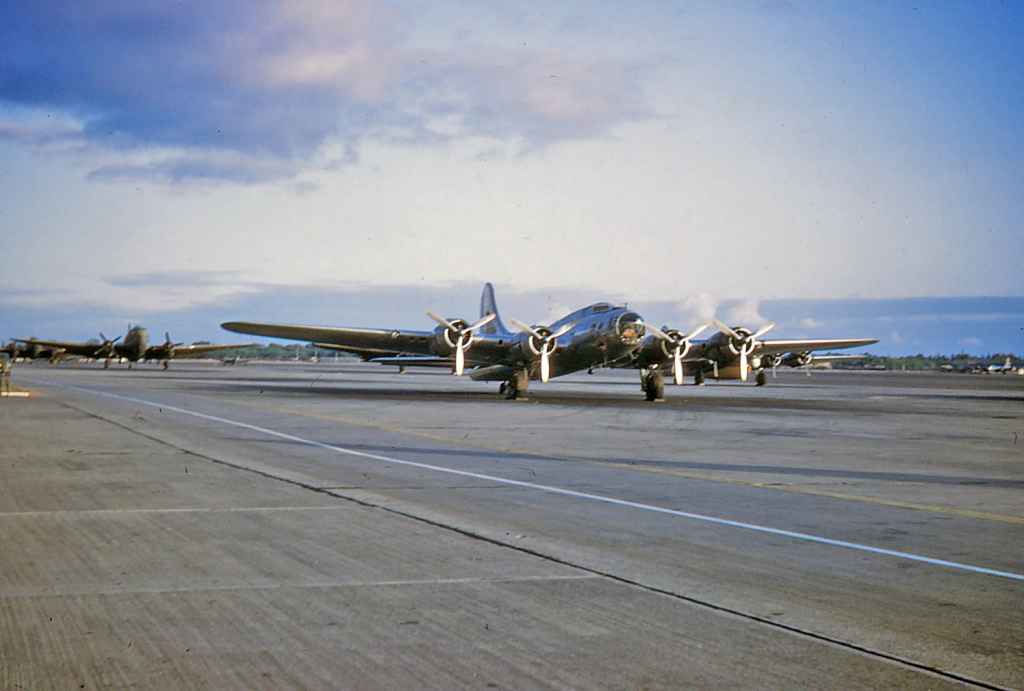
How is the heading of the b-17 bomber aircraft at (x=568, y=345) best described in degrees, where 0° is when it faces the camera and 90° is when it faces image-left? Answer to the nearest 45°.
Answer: approximately 315°
